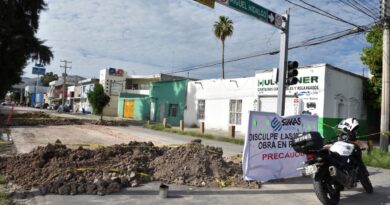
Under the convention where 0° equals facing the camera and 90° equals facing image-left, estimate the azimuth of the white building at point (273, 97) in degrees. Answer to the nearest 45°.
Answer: approximately 45°

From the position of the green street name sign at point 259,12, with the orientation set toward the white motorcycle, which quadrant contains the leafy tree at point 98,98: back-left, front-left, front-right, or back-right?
back-right

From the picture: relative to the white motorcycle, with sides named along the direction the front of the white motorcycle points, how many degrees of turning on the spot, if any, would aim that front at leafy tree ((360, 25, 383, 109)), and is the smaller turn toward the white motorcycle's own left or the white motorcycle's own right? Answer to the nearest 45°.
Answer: approximately 45° to the white motorcycle's own left

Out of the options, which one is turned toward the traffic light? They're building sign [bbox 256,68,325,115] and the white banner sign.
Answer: the building sign

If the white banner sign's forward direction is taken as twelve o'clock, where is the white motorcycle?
The white motorcycle is roughly at 11 o'clock from the white banner sign.

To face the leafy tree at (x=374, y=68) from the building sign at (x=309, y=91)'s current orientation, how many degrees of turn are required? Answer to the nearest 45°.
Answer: approximately 135° to its left

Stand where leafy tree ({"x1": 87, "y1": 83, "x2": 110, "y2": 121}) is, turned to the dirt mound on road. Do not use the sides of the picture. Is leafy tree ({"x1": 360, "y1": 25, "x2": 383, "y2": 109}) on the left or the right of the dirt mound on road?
left
